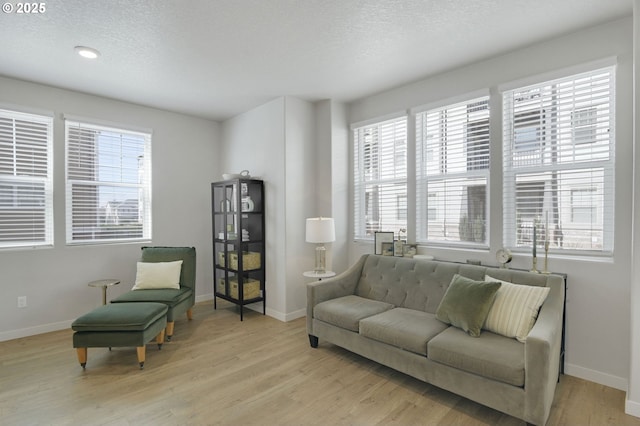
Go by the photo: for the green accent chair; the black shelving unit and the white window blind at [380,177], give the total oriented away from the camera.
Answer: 0

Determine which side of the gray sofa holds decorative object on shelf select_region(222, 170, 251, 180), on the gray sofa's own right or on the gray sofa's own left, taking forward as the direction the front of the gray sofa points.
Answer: on the gray sofa's own right

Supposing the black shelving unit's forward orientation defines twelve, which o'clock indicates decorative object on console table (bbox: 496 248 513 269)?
The decorative object on console table is roughly at 9 o'clock from the black shelving unit.

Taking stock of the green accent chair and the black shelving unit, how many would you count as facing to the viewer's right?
0

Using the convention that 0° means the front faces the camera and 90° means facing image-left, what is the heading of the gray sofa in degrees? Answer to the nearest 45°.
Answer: approximately 45°

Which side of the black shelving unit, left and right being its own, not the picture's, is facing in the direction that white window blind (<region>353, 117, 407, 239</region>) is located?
left

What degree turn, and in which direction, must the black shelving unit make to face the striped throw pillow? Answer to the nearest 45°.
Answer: approximately 90° to its left

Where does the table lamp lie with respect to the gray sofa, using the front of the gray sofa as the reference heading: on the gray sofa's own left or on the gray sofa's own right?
on the gray sofa's own right

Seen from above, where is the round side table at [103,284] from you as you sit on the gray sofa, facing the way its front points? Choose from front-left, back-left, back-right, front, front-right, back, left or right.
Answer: front-right

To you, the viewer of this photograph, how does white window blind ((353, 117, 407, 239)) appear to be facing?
facing the viewer and to the left of the viewer

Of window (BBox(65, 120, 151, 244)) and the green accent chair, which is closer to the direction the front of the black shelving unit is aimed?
the green accent chair

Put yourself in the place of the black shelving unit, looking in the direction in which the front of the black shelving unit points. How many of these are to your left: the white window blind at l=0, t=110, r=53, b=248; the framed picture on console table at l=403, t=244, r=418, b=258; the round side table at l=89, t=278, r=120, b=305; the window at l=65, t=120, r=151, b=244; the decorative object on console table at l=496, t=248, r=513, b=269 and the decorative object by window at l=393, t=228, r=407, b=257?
3

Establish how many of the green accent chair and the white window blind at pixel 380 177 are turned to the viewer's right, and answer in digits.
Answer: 0

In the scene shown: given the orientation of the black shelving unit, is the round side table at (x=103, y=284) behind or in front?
in front

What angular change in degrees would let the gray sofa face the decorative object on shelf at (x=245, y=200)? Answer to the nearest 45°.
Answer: approximately 45° to its right
